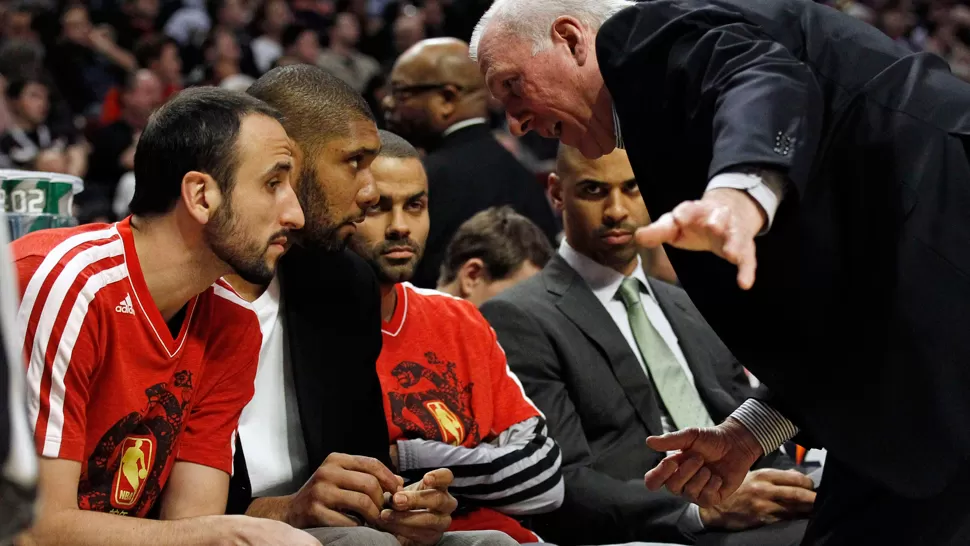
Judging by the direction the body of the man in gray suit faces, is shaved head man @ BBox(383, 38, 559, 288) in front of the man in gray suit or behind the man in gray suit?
behind
